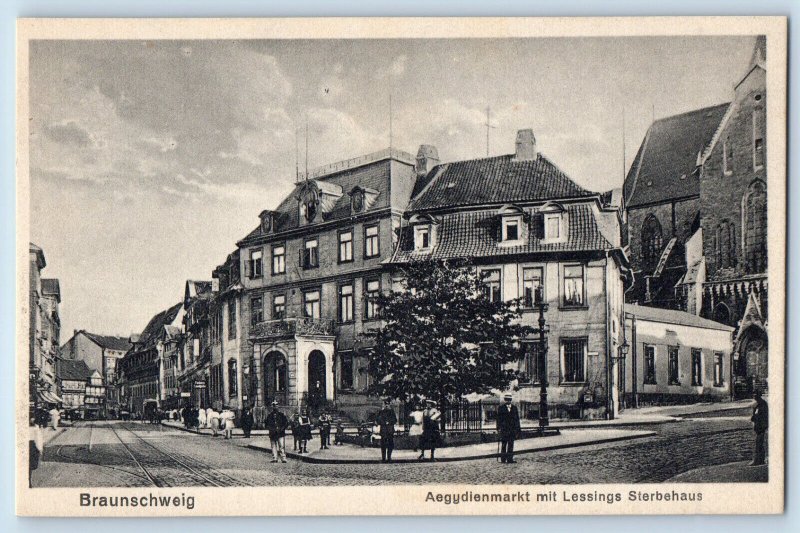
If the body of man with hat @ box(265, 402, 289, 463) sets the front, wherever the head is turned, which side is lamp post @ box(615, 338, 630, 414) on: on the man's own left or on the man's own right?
on the man's own left

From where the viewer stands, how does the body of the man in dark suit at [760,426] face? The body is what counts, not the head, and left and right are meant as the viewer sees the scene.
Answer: facing to the left of the viewer

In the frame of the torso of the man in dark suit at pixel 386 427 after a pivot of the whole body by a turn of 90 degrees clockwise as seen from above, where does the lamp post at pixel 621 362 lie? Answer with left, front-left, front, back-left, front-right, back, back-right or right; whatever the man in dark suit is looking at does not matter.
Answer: back

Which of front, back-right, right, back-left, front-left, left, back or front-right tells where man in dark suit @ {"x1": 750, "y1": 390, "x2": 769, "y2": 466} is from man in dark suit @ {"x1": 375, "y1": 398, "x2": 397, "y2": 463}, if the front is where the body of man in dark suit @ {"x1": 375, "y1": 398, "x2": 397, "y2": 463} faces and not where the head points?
left
